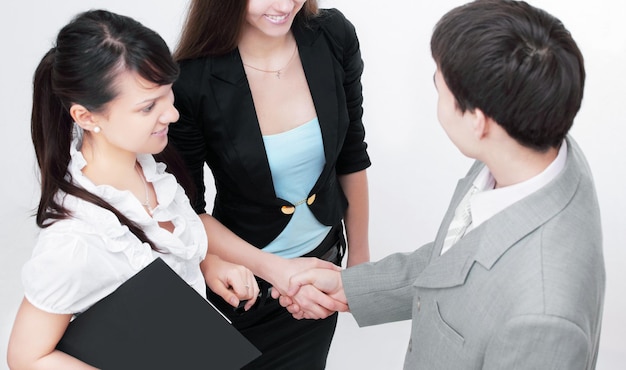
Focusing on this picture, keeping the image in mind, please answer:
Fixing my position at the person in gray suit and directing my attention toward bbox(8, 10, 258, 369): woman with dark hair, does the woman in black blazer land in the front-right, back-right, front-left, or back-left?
front-right

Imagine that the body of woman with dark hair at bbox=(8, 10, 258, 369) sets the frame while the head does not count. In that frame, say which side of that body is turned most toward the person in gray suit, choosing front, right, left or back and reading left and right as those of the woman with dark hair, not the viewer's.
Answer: front

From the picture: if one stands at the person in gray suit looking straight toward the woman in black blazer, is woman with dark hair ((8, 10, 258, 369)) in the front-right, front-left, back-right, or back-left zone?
front-left

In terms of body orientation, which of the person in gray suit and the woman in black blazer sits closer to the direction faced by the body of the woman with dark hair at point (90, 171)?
the person in gray suit

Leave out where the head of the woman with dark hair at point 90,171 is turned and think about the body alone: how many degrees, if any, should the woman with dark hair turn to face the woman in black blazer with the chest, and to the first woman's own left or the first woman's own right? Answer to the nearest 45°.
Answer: approximately 90° to the first woman's own left

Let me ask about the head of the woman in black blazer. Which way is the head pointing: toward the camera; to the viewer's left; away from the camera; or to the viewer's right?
toward the camera

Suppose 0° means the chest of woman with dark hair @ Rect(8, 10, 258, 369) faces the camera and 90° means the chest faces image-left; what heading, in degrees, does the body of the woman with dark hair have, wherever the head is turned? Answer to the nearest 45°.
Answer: approximately 315°

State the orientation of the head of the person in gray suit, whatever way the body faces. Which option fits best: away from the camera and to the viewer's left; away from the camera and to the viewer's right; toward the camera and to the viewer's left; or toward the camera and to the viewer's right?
away from the camera and to the viewer's left
